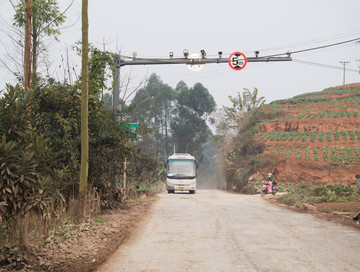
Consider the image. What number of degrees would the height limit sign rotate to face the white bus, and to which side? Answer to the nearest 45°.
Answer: approximately 180°

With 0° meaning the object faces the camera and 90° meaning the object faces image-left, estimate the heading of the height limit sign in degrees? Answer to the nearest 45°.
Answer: approximately 0°

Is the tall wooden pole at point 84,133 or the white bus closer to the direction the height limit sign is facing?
the tall wooden pole

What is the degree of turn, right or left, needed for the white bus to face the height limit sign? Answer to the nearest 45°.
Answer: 0° — it already faces it

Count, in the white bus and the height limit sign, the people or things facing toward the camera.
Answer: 2

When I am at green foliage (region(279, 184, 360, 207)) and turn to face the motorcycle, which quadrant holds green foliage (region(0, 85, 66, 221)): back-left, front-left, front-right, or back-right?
back-left

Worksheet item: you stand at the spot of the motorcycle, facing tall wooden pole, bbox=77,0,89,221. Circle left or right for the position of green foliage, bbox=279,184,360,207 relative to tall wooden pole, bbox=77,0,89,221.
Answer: left

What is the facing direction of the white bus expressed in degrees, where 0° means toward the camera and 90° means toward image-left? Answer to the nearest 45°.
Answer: approximately 0°
